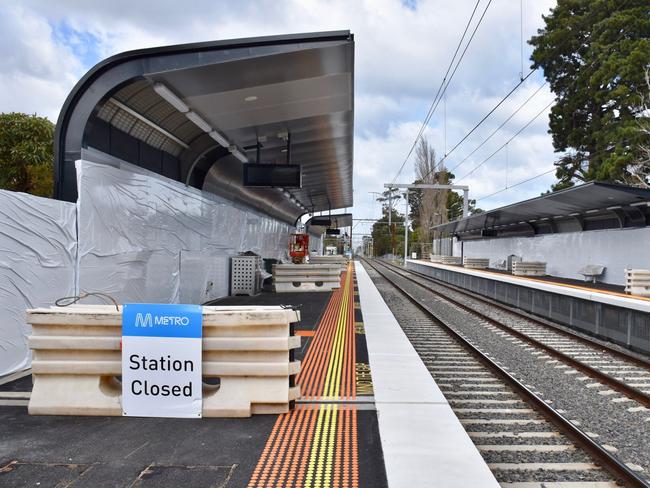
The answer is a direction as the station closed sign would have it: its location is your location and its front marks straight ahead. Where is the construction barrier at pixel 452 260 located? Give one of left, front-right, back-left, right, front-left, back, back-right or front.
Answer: back-left

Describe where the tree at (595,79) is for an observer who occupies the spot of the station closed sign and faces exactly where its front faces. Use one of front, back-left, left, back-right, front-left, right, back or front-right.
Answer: back-left

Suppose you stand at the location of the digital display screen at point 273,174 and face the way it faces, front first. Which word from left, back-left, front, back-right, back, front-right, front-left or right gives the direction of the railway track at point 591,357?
front-left

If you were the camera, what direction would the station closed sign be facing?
facing the viewer

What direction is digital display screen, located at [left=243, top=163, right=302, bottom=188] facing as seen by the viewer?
toward the camera

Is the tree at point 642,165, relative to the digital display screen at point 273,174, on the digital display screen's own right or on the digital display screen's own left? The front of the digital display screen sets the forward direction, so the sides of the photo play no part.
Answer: on the digital display screen's own left

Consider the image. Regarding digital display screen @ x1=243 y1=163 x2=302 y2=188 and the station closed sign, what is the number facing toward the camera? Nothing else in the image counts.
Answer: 2

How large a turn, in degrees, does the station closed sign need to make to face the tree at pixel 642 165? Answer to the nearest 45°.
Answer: approximately 135° to its left

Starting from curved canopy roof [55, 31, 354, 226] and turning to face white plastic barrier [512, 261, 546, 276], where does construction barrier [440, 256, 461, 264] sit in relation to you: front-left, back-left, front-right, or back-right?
front-left

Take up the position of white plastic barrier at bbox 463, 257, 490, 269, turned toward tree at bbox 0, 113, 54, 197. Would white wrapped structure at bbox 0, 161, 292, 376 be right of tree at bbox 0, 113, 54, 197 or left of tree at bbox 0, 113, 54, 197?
left

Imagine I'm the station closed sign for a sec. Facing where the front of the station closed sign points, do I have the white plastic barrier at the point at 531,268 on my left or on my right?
on my left

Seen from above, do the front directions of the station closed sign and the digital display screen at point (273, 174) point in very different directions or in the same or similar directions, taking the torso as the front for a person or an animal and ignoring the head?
same or similar directions

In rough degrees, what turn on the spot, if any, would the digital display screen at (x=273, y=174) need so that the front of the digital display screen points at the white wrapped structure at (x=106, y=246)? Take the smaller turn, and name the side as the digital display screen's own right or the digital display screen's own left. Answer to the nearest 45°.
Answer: approximately 45° to the digital display screen's own right

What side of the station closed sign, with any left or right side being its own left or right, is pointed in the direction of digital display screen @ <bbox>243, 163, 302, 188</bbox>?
back
